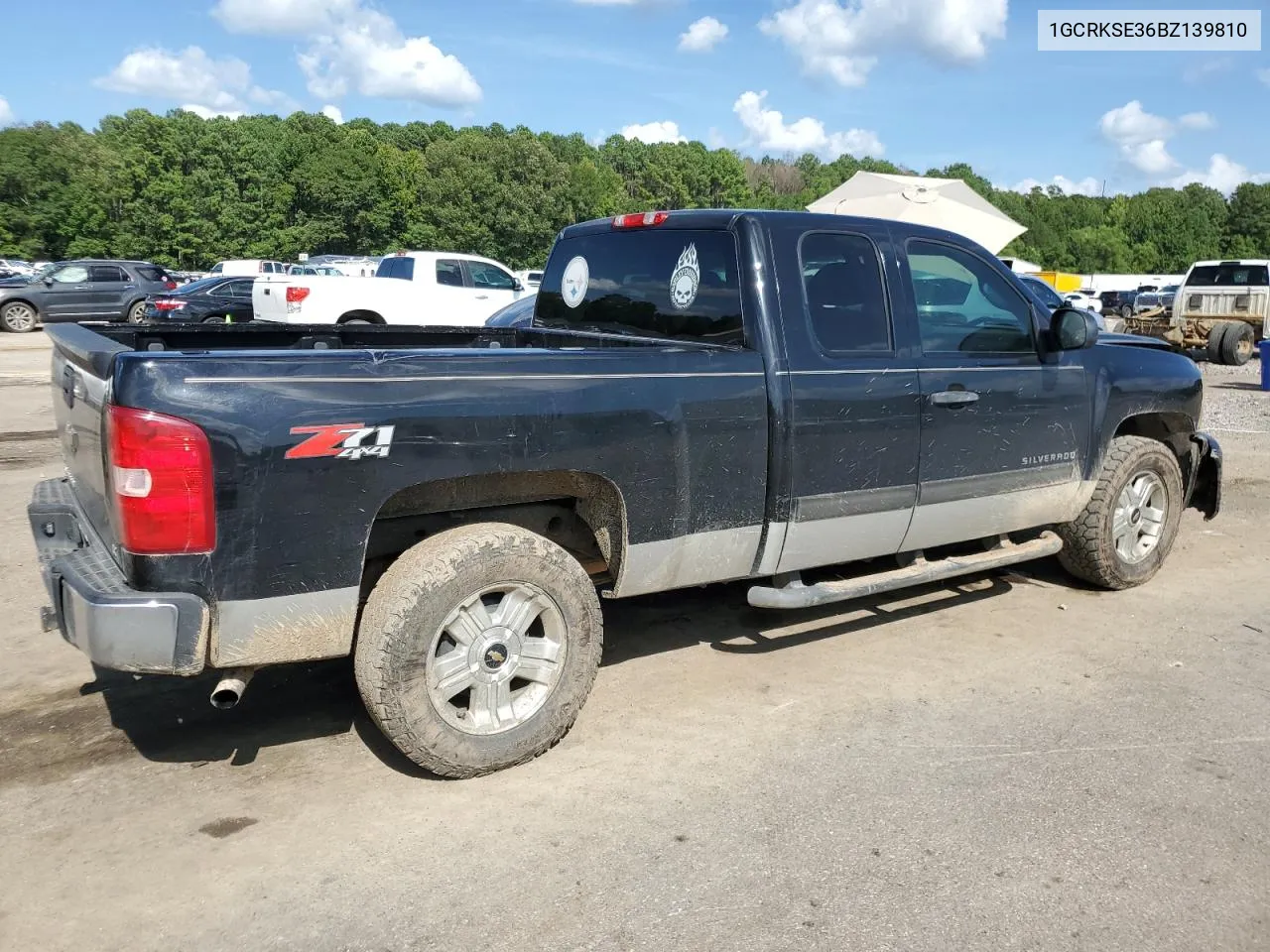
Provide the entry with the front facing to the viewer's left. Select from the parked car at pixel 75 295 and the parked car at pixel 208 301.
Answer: the parked car at pixel 75 295

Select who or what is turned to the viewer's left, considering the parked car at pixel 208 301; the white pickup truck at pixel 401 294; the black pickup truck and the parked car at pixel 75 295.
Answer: the parked car at pixel 75 295

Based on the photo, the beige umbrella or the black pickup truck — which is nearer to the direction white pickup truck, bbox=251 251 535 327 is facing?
the beige umbrella

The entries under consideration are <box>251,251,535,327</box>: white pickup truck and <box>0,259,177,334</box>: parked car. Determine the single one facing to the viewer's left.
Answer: the parked car

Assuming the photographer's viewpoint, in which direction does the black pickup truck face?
facing away from the viewer and to the right of the viewer

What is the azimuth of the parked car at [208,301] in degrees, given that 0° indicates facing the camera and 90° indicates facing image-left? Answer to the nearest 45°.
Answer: approximately 225°

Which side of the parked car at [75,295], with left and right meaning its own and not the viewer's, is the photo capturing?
left

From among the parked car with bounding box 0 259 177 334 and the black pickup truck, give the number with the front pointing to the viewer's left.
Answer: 1

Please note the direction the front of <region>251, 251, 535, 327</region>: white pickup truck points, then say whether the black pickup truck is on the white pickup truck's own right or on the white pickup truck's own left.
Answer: on the white pickup truck's own right

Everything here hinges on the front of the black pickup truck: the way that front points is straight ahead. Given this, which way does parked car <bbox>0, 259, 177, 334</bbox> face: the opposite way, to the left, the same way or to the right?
the opposite way

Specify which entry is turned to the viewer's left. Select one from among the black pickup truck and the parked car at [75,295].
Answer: the parked car

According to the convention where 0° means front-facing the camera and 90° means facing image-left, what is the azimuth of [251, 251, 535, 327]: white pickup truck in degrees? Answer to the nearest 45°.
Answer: approximately 225°
